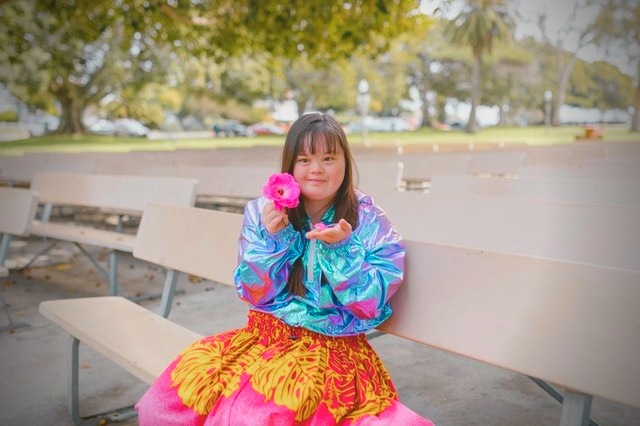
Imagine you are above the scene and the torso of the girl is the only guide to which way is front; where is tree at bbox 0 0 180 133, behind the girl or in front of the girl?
behind

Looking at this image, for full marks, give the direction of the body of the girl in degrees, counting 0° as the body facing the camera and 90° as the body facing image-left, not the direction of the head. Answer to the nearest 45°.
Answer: approximately 0°

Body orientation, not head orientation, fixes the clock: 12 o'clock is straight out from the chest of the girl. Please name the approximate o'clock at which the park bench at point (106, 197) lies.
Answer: The park bench is roughly at 5 o'clock from the girl.

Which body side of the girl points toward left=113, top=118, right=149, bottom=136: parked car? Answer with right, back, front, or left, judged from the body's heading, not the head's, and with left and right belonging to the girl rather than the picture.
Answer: back

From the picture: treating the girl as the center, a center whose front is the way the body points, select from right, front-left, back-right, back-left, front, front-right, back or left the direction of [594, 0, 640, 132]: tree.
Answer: back-left

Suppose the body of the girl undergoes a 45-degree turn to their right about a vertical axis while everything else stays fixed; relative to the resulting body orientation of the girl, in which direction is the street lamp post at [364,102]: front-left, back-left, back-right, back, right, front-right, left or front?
back-right

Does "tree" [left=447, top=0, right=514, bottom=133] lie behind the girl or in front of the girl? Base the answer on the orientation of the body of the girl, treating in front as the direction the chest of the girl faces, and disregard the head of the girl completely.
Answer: behind

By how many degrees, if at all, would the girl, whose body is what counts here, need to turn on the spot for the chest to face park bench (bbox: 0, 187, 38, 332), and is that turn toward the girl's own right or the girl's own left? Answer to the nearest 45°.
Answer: approximately 135° to the girl's own right

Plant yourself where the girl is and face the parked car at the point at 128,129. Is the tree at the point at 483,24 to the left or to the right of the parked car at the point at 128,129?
right
